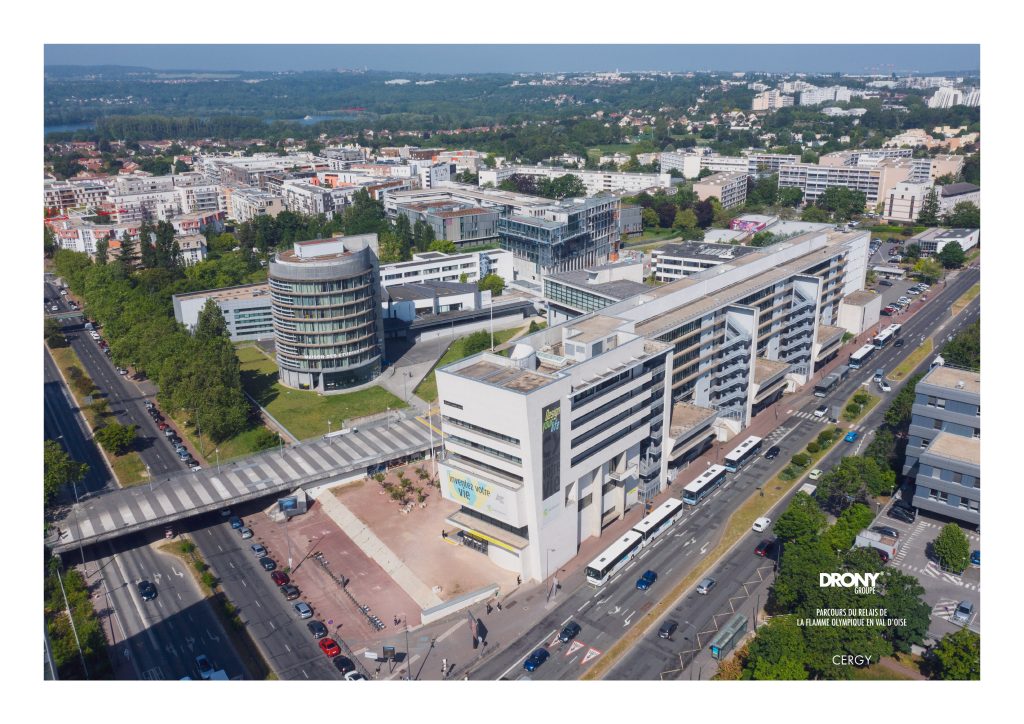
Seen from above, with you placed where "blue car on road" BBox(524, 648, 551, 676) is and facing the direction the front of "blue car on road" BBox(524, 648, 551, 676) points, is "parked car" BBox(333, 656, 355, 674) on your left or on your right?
on your right

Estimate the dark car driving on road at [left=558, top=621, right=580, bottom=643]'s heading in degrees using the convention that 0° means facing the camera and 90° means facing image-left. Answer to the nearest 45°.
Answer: approximately 45°

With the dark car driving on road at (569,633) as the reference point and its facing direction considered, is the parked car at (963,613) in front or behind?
behind
